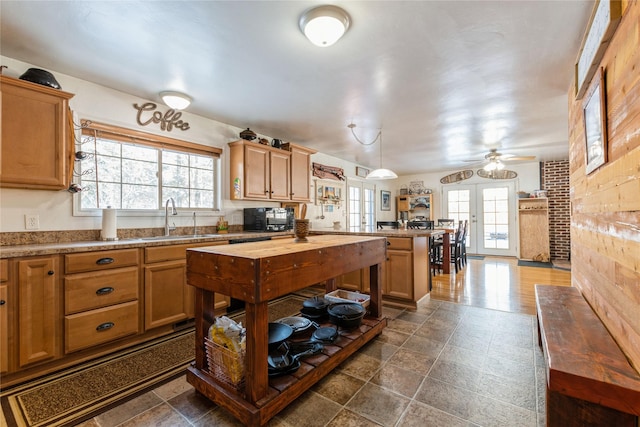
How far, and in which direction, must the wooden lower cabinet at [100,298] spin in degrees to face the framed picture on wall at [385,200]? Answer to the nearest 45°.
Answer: approximately 45° to its left

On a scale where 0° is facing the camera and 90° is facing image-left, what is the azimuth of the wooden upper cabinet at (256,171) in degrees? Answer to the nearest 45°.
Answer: approximately 315°

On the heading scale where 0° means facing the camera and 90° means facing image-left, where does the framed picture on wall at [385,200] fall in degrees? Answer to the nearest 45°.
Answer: approximately 315°

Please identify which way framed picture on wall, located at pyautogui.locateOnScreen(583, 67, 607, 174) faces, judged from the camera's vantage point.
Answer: facing to the left of the viewer

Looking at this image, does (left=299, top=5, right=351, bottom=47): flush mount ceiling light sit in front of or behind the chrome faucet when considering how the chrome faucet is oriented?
in front

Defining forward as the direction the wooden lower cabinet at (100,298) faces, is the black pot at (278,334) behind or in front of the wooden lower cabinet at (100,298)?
in front

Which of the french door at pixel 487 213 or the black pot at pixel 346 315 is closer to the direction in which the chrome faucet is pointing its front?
the black pot

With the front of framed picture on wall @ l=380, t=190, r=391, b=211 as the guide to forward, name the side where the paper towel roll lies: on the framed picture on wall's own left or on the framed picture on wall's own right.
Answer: on the framed picture on wall's own right
